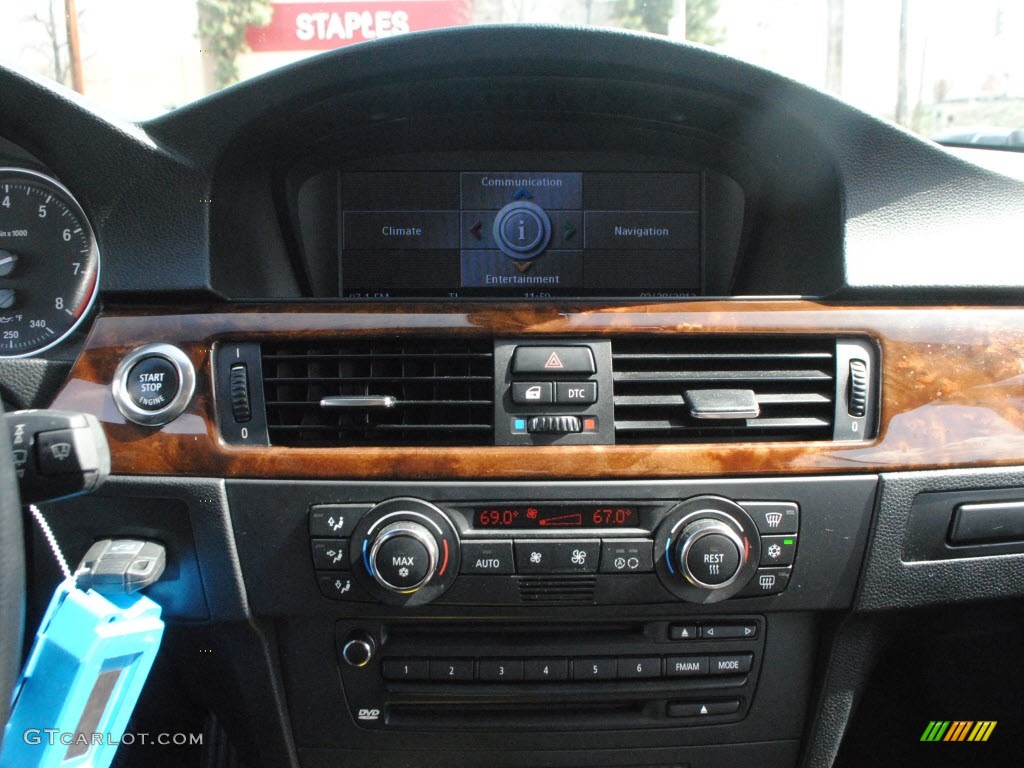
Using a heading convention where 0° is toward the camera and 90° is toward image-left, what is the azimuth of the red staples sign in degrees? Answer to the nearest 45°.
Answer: approximately 0°

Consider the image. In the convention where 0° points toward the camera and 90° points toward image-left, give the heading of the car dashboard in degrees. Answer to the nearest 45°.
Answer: approximately 0°

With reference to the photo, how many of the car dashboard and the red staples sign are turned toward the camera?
2

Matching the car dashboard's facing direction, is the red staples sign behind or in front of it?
behind
